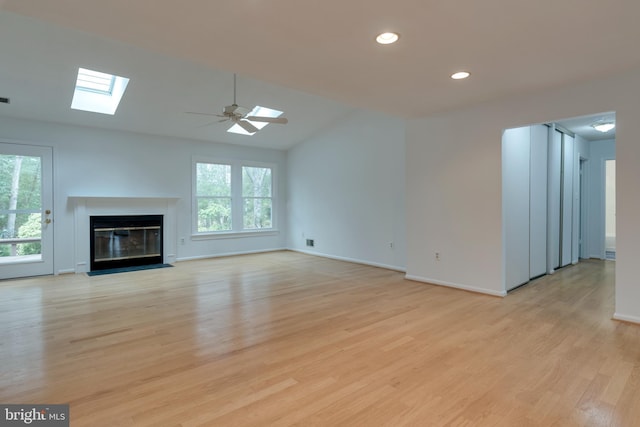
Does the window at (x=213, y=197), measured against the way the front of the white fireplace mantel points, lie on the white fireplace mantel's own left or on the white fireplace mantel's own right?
on the white fireplace mantel's own left

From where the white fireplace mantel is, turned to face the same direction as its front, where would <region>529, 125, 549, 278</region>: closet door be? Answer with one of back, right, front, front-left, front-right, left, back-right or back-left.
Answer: front-left

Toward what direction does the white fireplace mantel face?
toward the camera

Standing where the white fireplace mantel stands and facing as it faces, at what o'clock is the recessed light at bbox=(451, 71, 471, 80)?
The recessed light is roughly at 11 o'clock from the white fireplace mantel.

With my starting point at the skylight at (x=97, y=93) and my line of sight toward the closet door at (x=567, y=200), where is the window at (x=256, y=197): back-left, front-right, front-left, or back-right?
front-left

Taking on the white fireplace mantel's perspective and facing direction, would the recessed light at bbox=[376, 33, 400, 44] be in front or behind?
in front

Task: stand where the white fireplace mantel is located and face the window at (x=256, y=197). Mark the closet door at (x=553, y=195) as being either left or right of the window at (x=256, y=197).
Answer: right

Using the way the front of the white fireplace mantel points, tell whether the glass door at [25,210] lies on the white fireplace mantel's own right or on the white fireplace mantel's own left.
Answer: on the white fireplace mantel's own right

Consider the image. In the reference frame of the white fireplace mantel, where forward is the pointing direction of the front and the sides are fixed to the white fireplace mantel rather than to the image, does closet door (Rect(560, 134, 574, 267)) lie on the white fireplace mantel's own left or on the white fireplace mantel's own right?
on the white fireplace mantel's own left

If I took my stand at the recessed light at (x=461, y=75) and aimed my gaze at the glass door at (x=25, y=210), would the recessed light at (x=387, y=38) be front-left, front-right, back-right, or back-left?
front-left

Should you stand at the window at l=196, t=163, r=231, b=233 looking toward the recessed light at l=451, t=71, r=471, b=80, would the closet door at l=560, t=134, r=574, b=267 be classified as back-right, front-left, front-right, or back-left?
front-left
